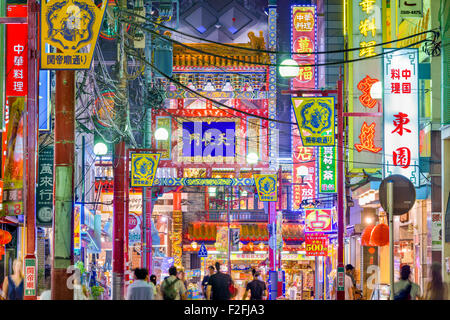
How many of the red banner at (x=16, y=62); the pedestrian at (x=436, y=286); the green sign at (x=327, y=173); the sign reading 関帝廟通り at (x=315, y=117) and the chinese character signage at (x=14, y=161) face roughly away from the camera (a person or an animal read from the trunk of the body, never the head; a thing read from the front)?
1

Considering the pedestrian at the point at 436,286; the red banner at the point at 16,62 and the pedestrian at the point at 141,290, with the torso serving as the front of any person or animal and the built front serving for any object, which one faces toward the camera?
the red banner

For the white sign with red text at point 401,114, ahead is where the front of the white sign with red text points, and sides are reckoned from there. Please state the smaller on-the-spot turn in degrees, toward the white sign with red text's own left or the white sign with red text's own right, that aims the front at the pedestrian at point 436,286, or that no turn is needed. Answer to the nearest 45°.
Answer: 0° — it already faces them

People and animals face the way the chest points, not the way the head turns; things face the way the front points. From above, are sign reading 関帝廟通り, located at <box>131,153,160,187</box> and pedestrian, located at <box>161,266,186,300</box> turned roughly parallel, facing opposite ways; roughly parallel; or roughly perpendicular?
roughly parallel, facing opposite ways

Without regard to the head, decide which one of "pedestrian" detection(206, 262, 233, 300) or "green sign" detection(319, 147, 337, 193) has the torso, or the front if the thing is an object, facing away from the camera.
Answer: the pedestrian

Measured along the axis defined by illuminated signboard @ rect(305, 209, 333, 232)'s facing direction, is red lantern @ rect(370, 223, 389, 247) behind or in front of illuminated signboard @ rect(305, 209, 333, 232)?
in front

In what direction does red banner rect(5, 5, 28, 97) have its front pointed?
toward the camera

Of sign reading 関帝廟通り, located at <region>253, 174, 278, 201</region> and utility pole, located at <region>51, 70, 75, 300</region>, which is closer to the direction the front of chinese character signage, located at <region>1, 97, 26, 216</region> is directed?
the utility pole

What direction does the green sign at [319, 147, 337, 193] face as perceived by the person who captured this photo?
facing the viewer

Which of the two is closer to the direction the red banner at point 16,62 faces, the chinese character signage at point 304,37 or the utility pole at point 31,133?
the utility pole

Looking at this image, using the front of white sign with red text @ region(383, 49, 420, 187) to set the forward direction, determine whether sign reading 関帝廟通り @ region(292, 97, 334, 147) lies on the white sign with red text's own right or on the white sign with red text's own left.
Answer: on the white sign with red text's own right

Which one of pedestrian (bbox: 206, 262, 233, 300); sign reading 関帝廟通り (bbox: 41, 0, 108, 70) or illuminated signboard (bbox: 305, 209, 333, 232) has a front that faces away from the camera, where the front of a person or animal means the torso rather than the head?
the pedestrian

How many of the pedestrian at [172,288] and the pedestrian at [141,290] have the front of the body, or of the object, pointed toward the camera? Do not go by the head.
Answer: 0

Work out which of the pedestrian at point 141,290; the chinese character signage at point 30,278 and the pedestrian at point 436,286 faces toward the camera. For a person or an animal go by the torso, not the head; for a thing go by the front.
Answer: the chinese character signage

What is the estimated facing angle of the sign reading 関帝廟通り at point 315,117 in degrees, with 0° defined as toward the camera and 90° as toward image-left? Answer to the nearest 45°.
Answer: approximately 0°

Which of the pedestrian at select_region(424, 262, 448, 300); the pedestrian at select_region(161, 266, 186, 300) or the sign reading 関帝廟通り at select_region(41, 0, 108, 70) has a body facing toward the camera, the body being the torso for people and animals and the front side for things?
the sign reading 関帝廟通り

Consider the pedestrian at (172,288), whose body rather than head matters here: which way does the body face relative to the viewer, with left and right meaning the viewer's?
facing away from the viewer

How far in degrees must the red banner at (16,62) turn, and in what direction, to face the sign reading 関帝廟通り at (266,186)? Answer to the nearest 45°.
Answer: approximately 135° to its left

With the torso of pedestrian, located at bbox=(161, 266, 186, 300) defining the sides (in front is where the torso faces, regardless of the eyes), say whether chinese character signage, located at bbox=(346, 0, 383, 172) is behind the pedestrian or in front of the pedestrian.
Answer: in front

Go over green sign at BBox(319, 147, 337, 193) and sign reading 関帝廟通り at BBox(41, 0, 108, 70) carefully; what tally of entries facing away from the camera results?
0

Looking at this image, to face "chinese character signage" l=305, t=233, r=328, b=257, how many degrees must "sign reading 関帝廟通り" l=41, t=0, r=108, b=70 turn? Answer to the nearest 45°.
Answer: approximately 135° to its left
